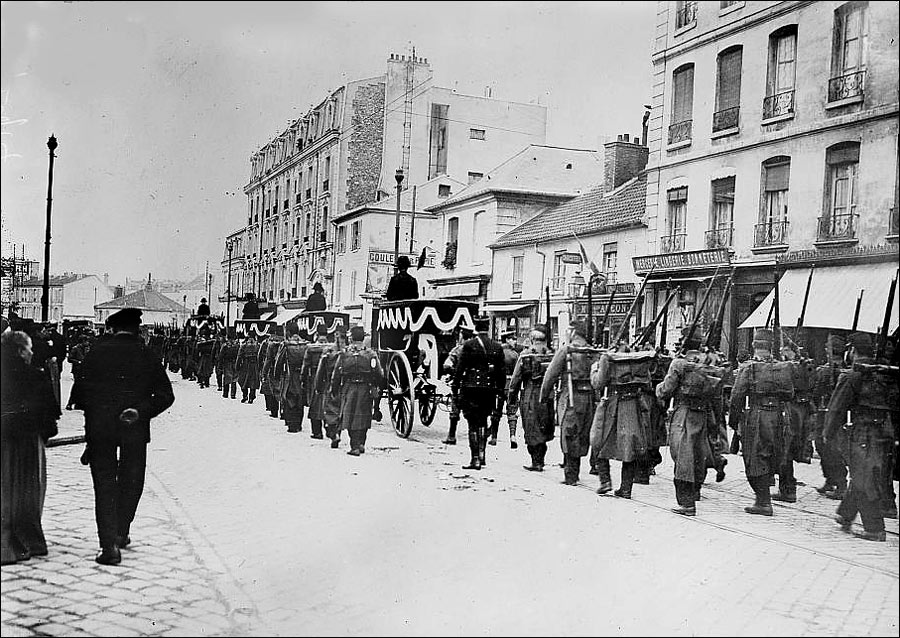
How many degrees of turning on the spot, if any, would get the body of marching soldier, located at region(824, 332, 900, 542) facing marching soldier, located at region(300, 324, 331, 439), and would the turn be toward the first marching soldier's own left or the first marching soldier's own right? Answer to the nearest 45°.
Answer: approximately 45° to the first marching soldier's own left

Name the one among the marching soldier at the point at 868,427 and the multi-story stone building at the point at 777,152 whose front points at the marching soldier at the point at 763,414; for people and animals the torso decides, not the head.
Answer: the marching soldier at the point at 868,427

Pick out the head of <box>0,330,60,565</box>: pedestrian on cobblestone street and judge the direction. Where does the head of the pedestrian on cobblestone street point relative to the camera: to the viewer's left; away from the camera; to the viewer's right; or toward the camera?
to the viewer's right

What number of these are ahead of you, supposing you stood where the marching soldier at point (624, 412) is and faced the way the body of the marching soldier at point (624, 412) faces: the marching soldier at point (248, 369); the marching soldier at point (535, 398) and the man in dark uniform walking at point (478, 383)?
3

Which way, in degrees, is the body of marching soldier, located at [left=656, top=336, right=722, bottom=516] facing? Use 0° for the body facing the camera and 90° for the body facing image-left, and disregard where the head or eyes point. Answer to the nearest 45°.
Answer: approximately 135°

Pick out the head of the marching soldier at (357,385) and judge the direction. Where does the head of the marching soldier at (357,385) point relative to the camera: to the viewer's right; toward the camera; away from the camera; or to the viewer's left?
away from the camera

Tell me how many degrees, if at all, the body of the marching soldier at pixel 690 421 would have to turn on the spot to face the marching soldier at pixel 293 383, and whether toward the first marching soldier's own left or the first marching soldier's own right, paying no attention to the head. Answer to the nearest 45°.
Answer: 0° — they already face them

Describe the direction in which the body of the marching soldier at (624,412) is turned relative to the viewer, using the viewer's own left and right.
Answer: facing away from the viewer and to the left of the viewer

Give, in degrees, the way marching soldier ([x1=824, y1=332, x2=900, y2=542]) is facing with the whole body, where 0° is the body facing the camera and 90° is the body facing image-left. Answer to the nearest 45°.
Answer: approximately 135°

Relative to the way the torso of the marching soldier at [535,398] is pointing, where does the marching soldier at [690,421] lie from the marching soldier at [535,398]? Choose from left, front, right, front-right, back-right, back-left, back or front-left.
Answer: back

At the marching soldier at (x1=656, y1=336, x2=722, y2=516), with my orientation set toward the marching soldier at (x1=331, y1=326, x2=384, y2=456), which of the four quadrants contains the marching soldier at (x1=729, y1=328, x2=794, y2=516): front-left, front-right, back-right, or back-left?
back-right
